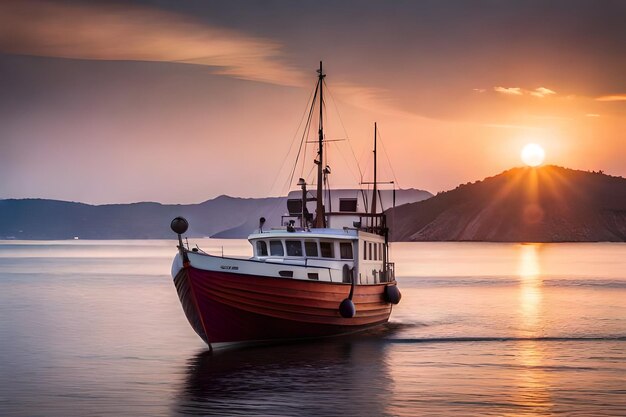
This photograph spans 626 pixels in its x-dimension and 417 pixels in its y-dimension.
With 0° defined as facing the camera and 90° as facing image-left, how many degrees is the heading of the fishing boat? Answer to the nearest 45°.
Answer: approximately 45°
